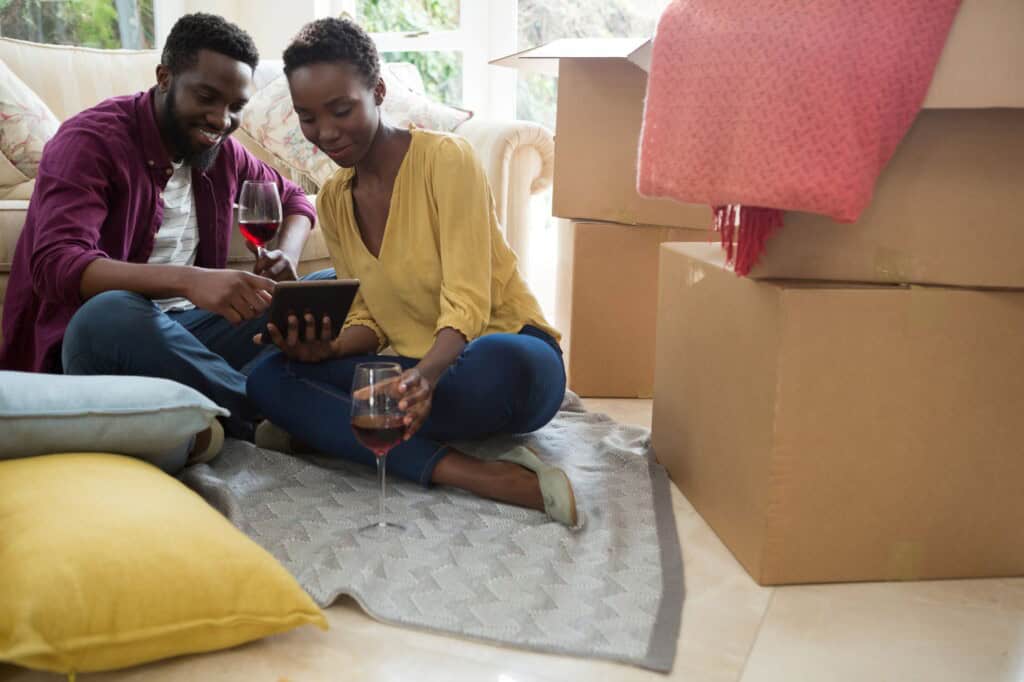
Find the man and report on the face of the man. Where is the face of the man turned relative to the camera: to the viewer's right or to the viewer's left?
to the viewer's right

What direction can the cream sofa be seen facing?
toward the camera

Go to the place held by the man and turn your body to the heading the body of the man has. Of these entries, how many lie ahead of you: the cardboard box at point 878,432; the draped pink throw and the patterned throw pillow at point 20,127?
2

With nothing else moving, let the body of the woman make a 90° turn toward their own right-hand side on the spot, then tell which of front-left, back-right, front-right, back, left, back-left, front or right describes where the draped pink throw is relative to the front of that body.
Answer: back

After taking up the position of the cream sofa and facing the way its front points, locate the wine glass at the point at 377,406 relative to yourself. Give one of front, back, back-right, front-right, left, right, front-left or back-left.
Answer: front

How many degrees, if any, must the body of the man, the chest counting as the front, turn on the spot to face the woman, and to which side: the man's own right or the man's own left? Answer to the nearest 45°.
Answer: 0° — they already face them

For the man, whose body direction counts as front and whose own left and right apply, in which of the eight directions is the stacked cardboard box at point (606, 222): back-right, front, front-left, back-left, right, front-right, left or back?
front-left

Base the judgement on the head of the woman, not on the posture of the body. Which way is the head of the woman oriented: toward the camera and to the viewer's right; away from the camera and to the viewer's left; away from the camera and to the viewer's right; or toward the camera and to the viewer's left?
toward the camera and to the viewer's left

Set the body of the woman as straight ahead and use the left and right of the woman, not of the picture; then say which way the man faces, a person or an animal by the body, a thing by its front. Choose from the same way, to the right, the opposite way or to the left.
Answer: to the left

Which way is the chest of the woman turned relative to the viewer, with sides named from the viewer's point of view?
facing the viewer and to the left of the viewer

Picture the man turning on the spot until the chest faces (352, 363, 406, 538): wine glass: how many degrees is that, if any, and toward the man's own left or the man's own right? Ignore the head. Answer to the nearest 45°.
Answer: approximately 45° to the man's own right

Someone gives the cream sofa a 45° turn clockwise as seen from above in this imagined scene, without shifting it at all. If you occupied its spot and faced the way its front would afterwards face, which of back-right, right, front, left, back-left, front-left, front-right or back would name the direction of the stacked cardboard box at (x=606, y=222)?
left

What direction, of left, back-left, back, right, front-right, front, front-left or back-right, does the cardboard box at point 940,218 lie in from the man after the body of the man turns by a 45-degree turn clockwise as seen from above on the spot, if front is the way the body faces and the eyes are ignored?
front-left

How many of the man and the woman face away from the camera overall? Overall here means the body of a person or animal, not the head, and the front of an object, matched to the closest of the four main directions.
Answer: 0

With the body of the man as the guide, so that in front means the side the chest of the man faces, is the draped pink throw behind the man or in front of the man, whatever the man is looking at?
in front

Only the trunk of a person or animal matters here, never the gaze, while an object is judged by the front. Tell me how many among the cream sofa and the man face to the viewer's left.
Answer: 0
